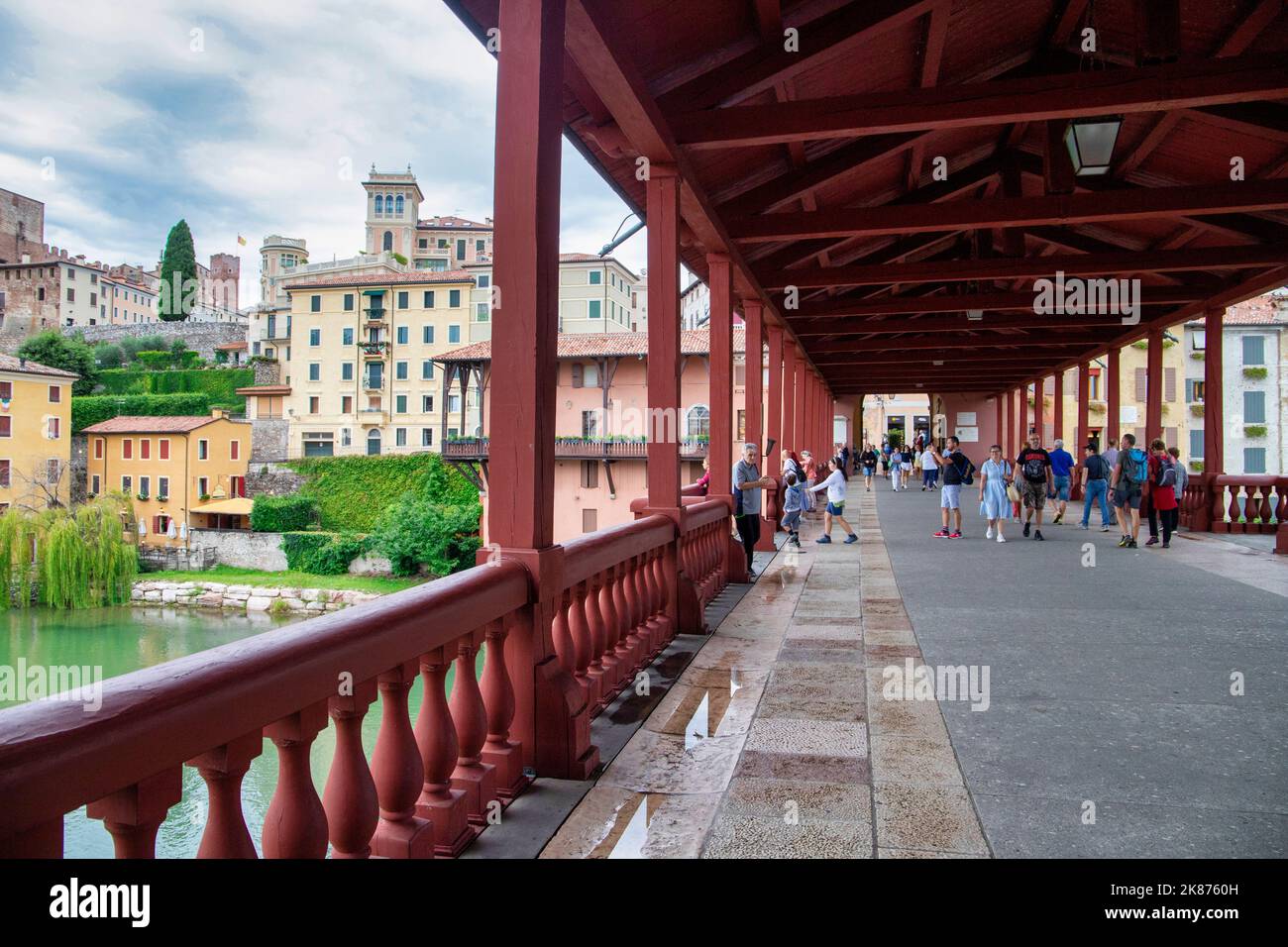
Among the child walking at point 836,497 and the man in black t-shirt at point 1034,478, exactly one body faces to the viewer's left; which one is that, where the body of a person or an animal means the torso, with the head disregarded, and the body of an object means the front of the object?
the child walking

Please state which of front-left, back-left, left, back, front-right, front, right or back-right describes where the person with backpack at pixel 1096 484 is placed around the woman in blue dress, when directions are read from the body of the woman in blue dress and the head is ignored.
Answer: back-left

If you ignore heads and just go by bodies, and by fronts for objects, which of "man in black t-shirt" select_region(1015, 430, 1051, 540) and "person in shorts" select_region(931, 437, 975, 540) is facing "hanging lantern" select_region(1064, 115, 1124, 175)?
the man in black t-shirt

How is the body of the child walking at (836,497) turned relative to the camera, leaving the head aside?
to the viewer's left

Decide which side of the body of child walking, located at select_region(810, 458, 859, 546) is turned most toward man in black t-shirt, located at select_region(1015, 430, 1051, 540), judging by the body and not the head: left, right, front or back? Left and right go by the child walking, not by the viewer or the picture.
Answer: back

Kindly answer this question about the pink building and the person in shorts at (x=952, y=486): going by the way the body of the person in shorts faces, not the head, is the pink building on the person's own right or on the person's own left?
on the person's own right
